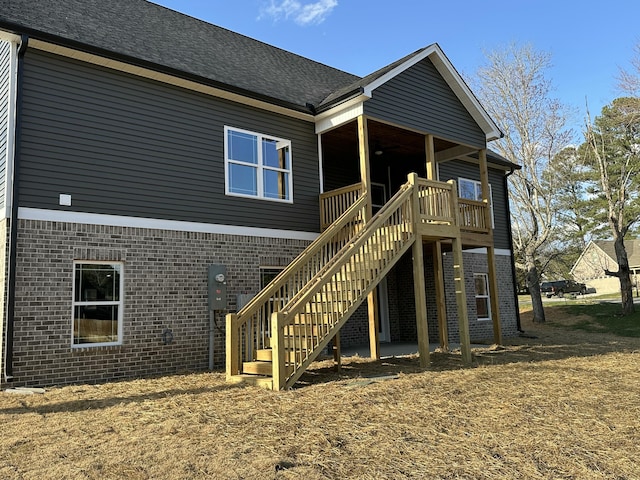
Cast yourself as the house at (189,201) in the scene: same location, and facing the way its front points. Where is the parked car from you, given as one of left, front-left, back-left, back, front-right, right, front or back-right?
right

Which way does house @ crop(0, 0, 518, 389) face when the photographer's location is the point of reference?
facing away from the viewer and to the left of the viewer
